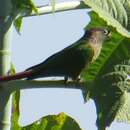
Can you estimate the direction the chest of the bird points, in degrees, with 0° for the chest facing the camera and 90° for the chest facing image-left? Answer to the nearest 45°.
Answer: approximately 270°
